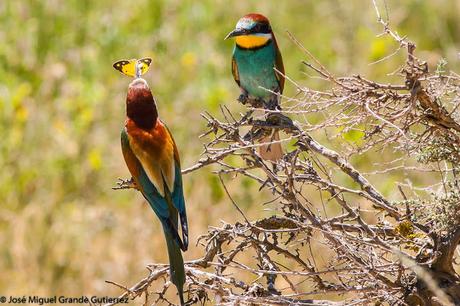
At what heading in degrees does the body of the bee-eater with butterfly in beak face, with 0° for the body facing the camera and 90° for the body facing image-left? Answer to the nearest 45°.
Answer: approximately 180°
